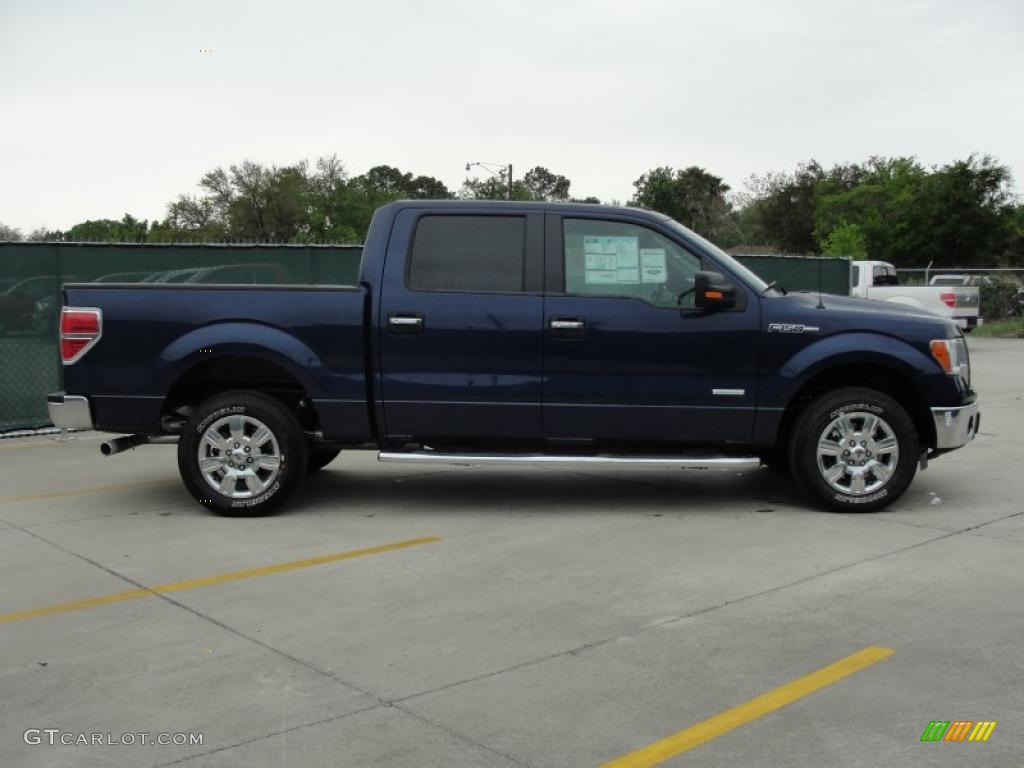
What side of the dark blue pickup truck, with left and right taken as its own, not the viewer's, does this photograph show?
right

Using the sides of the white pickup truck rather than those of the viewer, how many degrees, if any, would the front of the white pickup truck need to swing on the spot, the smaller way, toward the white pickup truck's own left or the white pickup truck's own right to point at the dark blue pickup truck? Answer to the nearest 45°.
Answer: approximately 135° to the white pickup truck's own left

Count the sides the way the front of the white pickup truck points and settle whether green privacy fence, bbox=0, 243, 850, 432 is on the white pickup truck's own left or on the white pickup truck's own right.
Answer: on the white pickup truck's own left

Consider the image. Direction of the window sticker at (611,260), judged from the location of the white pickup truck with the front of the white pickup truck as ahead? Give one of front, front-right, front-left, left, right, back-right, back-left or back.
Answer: back-left

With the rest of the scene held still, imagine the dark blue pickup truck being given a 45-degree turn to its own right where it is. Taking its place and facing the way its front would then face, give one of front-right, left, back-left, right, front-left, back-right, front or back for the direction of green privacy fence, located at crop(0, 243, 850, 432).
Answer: back

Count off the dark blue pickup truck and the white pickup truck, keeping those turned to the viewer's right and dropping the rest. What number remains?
1

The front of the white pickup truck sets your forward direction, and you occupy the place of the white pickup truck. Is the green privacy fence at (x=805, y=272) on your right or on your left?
on your left

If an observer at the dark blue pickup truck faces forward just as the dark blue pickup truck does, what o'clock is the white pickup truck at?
The white pickup truck is roughly at 10 o'clock from the dark blue pickup truck.

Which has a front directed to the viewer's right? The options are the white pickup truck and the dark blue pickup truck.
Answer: the dark blue pickup truck

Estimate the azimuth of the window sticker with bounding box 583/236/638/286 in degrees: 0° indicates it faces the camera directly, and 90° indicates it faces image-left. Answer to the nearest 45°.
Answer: approximately 0°

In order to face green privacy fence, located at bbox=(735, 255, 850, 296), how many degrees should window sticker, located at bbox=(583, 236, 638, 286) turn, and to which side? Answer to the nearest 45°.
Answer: approximately 180°

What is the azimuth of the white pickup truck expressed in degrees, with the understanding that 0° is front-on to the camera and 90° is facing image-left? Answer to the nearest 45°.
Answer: approximately 135°
